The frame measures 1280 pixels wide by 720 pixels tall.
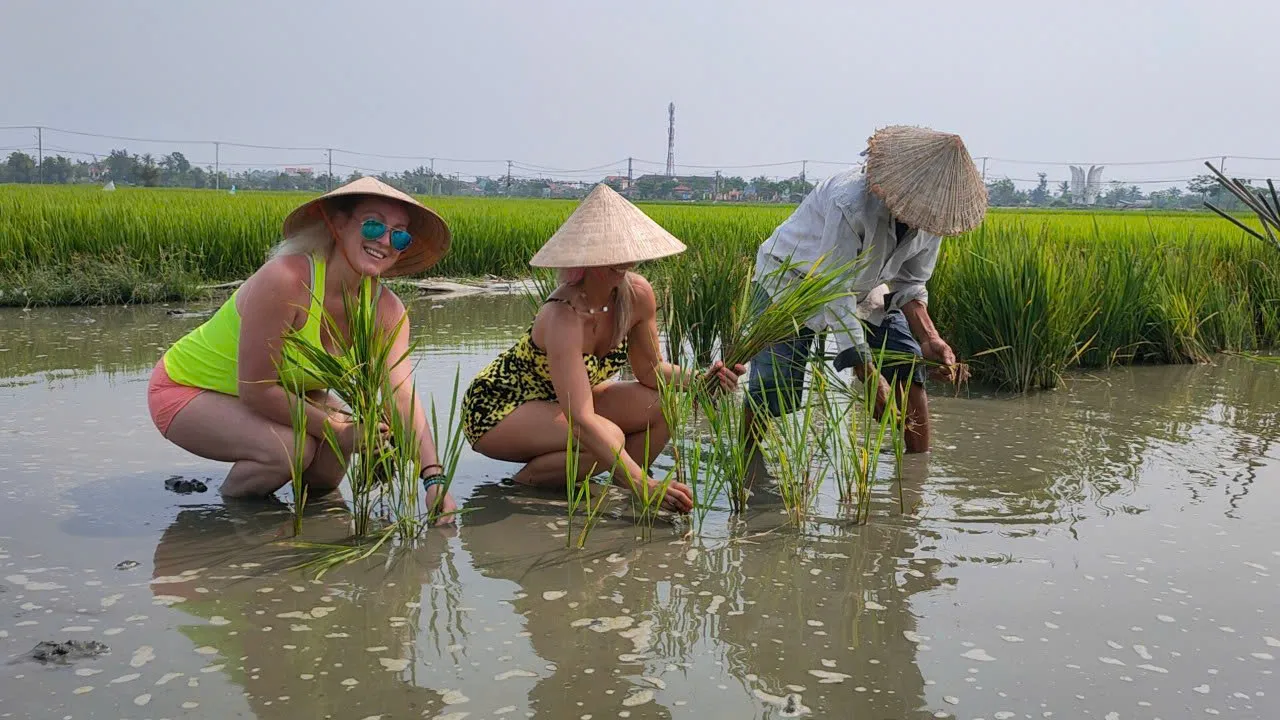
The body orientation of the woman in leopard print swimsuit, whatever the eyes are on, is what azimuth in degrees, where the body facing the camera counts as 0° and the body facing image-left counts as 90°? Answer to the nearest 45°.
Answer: approximately 315°

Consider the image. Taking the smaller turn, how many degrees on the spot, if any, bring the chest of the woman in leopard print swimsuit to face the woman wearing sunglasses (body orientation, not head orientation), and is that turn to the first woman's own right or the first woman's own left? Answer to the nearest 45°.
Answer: approximately 135° to the first woman's own right

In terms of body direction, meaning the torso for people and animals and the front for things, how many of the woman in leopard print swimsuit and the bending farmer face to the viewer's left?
0

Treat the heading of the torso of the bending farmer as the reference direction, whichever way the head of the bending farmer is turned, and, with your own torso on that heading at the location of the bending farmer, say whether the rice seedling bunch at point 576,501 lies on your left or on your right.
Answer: on your right

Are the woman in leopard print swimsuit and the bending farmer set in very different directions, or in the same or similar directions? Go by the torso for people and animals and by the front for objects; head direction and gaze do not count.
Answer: same or similar directions

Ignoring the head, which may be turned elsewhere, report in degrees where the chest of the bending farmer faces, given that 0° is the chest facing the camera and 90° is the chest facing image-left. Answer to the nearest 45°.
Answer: approximately 315°

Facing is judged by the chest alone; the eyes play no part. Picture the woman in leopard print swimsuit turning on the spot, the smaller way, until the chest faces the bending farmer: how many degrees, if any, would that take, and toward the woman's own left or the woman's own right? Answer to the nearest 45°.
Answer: approximately 45° to the woman's own left
